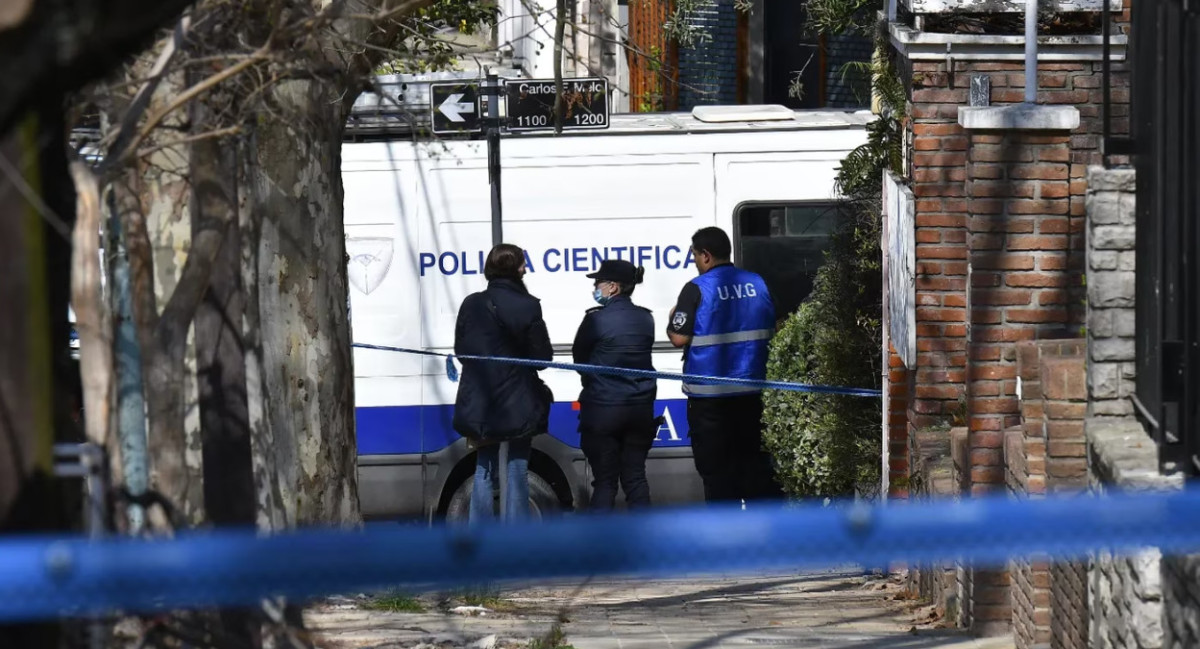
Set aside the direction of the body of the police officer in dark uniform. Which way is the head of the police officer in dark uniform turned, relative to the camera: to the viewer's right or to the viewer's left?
to the viewer's left

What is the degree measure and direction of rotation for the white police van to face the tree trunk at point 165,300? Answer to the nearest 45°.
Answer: approximately 90° to its right

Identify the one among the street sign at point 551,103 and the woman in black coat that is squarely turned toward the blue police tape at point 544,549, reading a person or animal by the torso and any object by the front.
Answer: the street sign

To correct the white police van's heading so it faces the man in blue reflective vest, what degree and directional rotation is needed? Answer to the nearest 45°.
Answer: approximately 45° to its right

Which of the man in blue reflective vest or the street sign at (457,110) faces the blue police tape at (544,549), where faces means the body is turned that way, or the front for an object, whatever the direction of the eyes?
the street sign

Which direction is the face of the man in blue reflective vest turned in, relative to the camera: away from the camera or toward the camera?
away from the camera

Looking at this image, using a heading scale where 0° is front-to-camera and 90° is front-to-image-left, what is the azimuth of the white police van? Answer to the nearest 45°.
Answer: approximately 270°

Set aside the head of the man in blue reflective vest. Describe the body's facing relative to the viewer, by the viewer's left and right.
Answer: facing away from the viewer and to the left of the viewer

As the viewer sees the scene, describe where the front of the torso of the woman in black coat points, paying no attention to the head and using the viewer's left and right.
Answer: facing away from the viewer

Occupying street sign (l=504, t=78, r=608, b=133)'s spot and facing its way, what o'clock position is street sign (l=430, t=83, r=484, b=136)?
street sign (l=430, t=83, r=484, b=136) is roughly at 3 o'clock from street sign (l=504, t=78, r=608, b=133).

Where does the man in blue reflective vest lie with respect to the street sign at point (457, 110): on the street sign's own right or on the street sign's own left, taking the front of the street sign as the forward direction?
on the street sign's own left

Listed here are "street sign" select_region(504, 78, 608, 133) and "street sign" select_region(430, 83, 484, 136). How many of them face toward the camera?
2

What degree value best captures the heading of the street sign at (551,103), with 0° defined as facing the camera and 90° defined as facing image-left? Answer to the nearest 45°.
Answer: approximately 0°

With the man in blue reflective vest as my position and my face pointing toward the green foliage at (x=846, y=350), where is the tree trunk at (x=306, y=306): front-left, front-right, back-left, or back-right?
back-right
